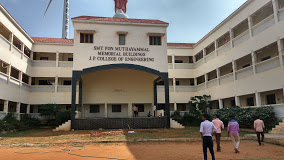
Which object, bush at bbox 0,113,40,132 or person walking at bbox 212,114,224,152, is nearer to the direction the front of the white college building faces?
the person walking

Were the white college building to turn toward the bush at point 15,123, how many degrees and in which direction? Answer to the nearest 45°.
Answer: approximately 90° to its right

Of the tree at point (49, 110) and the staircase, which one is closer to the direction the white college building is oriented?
the staircase

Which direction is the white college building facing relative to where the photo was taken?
toward the camera

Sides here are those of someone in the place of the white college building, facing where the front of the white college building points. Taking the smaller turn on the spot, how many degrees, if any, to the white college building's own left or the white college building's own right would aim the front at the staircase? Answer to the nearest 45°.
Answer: approximately 45° to the white college building's own left

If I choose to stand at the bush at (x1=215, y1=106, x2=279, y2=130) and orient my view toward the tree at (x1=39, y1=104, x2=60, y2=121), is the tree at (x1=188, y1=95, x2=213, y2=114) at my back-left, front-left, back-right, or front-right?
front-right

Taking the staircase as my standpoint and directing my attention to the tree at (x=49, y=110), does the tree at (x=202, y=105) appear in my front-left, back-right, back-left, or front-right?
front-right

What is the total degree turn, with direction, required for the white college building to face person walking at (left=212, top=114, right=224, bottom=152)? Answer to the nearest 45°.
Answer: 0° — it already faces them
